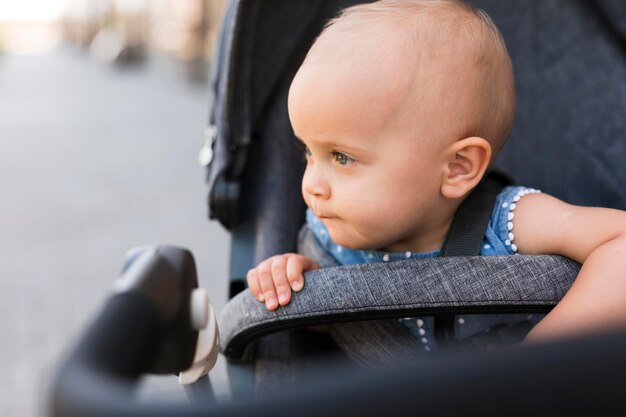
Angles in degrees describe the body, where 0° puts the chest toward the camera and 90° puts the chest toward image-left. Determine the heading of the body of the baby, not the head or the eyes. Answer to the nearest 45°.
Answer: approximately 45°
